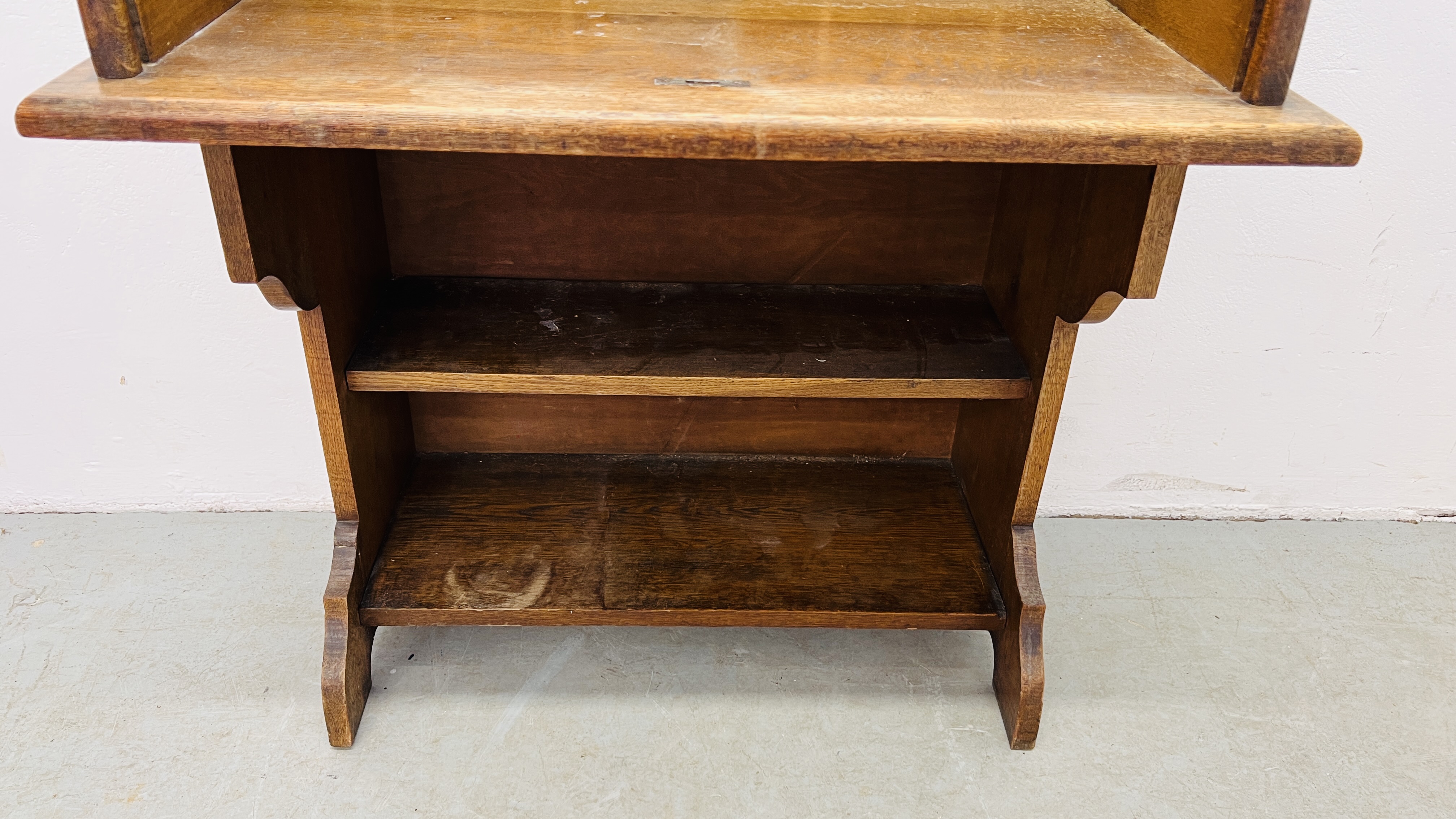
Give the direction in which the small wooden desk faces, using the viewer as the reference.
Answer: facing the viewer
